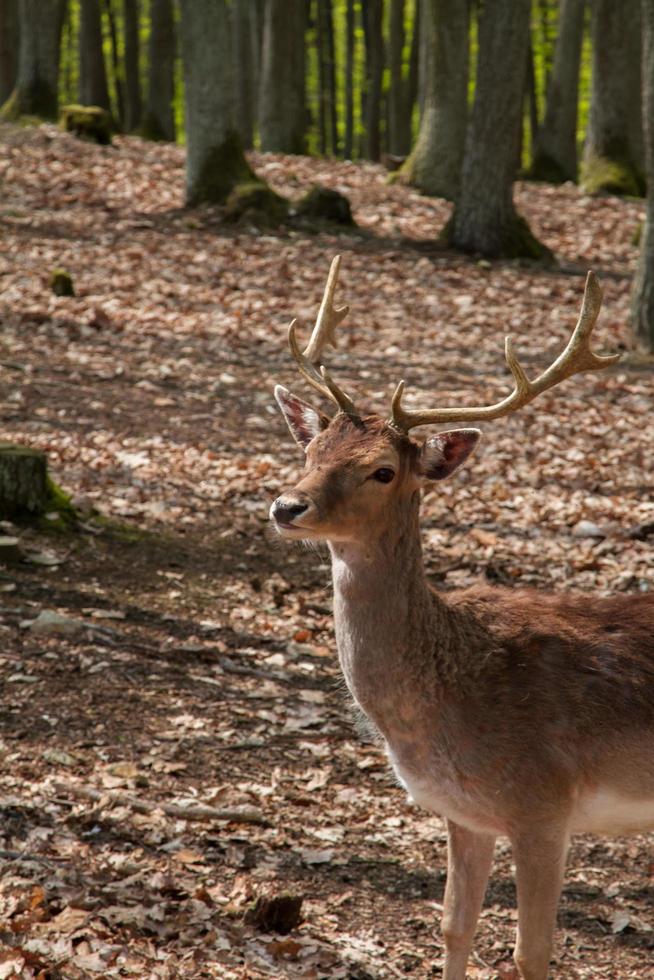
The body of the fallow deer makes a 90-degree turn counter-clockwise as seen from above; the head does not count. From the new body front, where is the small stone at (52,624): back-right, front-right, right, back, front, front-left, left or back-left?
back

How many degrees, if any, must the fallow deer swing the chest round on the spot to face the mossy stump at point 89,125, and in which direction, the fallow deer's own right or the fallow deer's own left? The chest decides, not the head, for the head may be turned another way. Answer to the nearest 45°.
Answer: approximately 135° to the fallow deer's own right

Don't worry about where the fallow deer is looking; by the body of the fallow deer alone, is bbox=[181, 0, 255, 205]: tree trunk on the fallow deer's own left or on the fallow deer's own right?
on the fallow deer's own right

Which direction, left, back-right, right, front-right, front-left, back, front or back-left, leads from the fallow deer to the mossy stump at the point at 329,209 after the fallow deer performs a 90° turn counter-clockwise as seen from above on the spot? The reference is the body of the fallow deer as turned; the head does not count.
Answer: back-left

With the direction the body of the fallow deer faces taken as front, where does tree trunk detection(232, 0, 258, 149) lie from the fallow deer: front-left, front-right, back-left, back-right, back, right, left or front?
back-right

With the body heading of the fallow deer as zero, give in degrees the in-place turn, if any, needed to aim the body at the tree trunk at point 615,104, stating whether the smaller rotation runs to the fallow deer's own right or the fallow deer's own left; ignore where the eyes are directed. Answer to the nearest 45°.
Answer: approximately 135° to the fallow deer's own right

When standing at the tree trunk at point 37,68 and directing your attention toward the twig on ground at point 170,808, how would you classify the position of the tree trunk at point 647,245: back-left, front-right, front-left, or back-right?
front-left

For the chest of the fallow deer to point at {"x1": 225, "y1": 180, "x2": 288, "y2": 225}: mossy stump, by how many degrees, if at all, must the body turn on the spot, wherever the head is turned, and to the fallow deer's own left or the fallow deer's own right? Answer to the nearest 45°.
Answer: approximately 135° to the fallow deer's own right

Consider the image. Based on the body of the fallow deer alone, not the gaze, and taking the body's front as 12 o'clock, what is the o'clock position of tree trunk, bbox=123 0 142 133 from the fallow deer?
The tree trunk is roughly at 4 o'clock from the fallow deer.

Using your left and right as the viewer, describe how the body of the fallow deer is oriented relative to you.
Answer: facing the viewer and to the left of the viewer

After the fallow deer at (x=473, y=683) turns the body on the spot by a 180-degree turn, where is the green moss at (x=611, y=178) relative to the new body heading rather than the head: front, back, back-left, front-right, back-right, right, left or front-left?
front-left

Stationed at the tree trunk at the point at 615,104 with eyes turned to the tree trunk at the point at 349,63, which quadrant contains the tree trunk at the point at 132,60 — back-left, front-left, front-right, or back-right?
front-left

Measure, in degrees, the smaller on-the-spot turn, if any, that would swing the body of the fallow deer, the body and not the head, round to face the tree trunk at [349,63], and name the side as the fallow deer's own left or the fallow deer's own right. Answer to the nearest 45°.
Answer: approximately 135° to the fallow deer's own right

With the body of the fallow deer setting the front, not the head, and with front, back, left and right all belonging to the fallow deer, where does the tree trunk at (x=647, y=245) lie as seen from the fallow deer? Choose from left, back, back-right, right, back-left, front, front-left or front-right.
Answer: back-right
